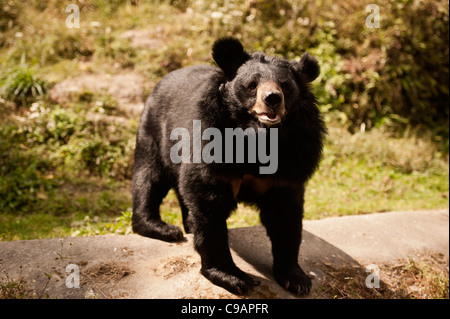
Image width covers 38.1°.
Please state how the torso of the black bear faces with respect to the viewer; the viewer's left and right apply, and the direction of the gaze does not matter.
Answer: facing the viewer and to the right of the viewer

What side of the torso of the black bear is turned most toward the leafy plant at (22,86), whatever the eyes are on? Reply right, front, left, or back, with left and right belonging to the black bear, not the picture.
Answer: back
